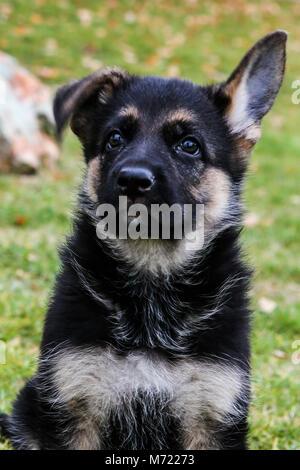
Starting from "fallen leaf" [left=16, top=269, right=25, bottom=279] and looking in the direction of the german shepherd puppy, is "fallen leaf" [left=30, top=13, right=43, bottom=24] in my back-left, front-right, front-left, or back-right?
back-left

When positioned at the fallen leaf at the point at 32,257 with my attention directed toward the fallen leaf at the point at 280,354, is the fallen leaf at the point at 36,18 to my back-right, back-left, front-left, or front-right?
back-left

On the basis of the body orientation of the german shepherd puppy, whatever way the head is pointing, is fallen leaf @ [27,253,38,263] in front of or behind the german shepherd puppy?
behind

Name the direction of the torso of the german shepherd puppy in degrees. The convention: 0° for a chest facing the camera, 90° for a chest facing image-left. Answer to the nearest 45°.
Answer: approximately 0°

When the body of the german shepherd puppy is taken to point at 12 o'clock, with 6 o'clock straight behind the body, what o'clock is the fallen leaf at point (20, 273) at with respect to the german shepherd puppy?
The fallen leaf is roughly at 5 o'clock from the german shepherd puppy.

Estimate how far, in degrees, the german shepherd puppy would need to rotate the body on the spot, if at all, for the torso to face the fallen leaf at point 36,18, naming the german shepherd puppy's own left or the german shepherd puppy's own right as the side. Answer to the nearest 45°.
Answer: approximately 180°

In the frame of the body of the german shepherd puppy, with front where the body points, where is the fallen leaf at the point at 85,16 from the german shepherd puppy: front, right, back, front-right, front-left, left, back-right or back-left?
back

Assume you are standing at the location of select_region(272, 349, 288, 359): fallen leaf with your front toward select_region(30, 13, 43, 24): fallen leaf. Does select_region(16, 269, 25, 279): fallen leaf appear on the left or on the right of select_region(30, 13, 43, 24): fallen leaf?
left
